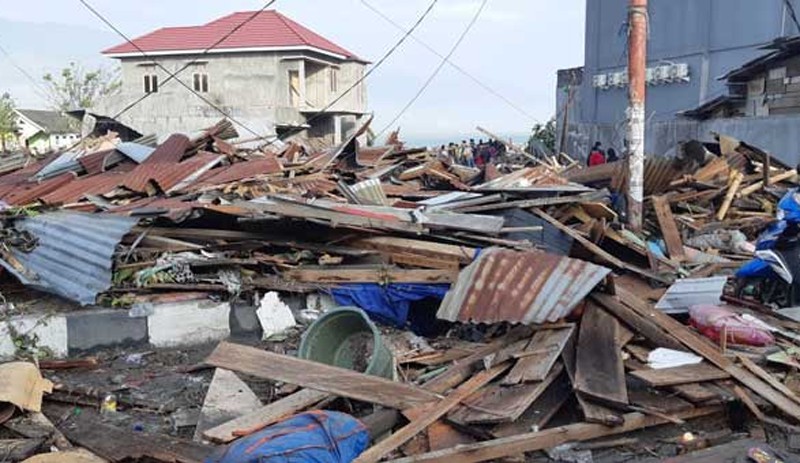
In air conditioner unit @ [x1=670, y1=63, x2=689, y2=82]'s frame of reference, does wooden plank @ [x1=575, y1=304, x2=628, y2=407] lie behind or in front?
in front

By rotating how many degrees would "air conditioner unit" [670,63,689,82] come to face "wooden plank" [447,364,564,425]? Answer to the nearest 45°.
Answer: approximately 45° to its left

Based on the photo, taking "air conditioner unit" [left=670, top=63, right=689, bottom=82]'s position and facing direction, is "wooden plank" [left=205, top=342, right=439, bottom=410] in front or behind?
in front

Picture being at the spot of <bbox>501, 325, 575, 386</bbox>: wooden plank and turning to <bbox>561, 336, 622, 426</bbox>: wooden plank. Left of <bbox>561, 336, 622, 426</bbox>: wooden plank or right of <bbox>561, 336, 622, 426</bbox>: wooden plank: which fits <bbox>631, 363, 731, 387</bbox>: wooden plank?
left

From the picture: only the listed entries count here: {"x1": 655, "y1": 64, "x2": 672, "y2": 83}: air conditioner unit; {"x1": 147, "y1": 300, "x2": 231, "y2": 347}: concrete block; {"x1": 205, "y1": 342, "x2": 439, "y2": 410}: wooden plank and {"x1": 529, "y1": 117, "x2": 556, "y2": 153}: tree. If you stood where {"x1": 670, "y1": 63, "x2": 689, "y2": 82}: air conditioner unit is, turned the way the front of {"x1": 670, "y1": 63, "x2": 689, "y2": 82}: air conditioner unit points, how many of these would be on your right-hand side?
2

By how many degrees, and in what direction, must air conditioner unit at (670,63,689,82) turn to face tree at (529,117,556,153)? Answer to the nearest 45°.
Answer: approximately 90° to its right

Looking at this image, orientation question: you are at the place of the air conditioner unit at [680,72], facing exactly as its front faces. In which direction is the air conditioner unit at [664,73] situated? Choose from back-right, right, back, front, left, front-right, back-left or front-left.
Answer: right

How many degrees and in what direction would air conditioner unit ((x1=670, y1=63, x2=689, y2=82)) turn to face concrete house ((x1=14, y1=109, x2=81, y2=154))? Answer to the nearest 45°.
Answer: approximately 45° to its right

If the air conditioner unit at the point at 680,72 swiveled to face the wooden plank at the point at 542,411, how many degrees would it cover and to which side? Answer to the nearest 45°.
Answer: approximately 45° to its left

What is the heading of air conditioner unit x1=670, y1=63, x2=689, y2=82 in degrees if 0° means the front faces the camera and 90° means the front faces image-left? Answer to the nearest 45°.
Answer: approximately 45°

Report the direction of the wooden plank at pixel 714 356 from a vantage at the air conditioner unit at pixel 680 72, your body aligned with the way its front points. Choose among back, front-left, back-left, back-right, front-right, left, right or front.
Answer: front-left
